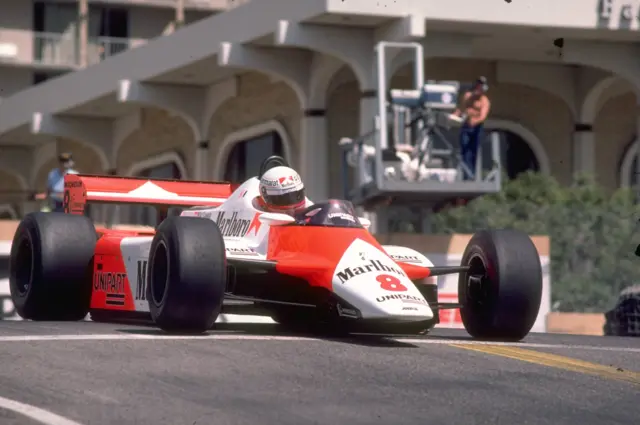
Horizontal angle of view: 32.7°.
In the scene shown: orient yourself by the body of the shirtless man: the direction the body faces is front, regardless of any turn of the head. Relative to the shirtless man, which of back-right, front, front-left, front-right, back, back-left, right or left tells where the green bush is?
back

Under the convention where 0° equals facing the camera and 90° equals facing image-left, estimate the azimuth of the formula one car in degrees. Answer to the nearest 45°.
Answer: approximately 315°

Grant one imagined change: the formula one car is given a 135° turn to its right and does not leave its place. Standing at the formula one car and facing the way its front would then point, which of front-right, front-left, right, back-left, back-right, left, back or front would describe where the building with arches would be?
right

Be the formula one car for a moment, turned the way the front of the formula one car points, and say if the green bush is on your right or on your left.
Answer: on your left

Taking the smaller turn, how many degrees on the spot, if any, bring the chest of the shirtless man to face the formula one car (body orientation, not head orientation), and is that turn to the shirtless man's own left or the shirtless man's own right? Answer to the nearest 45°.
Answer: approximately 45° to the shirtless man's own left

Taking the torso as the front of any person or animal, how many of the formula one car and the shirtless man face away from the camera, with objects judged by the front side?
0

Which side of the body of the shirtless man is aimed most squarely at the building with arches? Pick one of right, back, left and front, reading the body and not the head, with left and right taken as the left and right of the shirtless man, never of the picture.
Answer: right

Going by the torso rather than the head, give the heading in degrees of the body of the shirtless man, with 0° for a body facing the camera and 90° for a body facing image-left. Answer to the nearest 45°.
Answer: approximately 45°

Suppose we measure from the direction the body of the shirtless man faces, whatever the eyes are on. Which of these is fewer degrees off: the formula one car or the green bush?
the formula one car
